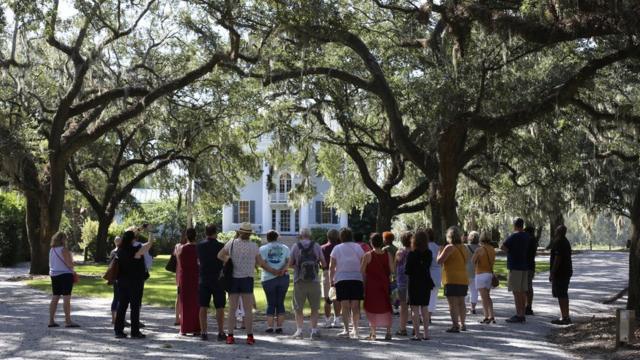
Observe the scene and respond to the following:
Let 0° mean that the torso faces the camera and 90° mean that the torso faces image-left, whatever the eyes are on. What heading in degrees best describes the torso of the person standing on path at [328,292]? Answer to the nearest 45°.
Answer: approximately 180°

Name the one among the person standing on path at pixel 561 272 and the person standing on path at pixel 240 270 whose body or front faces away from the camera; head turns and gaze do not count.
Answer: the person standing on path at pixel 240 270

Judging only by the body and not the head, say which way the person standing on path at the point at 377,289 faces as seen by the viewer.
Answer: away from the camera

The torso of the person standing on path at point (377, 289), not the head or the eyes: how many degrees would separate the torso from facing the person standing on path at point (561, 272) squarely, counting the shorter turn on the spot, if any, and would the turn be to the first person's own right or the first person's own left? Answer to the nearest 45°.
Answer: approximately 45° to the first person's own right

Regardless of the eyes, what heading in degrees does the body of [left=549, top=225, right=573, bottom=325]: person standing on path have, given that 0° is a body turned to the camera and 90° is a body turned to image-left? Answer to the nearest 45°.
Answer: approximately 90°

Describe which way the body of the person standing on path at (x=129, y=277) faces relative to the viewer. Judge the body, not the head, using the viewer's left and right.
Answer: facing away from the viewer and to the right of the viewer

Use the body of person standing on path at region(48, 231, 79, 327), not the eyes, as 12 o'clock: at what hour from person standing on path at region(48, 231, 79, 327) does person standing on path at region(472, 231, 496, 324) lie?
person standing on path at region(472, 231, 496, 324) is roughly at 2 o'clock from person standing on path at region(48, 231, 79, 327).

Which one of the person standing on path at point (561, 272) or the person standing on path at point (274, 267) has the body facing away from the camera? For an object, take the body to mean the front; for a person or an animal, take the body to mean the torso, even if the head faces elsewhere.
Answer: the person standing on path at point (274, 267)

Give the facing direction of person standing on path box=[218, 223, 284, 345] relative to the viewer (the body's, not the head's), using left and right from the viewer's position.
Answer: facing away from the viewer

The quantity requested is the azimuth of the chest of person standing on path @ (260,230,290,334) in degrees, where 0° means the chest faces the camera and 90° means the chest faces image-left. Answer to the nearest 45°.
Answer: approximately 180°

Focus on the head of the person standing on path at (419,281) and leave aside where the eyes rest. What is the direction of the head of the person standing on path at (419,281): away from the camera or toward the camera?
away from the camera

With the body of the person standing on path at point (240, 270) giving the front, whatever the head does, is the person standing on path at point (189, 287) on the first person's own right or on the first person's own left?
on the first person's own left

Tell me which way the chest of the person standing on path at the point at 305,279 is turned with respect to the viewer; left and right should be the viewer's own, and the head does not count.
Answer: facing away from the viewer

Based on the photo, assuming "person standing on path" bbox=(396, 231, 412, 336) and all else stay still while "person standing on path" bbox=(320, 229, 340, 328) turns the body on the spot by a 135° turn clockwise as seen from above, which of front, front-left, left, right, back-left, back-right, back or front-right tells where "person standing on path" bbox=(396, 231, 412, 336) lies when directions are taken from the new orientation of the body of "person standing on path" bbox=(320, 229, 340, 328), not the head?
front

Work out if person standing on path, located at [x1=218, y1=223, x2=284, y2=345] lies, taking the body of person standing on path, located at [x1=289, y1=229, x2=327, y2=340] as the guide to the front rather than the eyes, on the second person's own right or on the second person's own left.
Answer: on the second person's own left

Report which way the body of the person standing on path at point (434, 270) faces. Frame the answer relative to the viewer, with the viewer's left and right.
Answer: facing away from the viewer and to the left of the viewer
